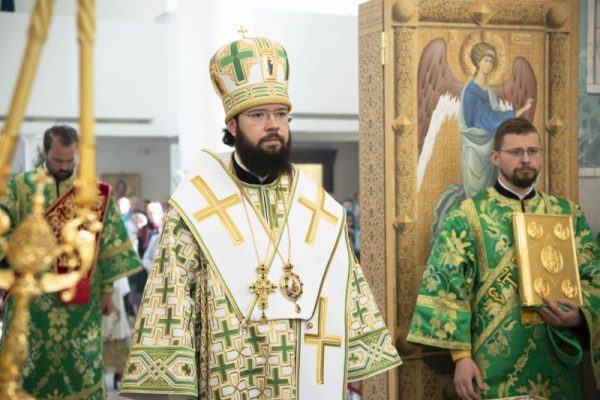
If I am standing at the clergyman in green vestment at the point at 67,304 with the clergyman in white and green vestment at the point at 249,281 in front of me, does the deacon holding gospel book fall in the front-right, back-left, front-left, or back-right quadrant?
front-left

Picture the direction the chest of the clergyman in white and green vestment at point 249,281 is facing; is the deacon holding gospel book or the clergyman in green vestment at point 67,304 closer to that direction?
the deacon holding gospel book

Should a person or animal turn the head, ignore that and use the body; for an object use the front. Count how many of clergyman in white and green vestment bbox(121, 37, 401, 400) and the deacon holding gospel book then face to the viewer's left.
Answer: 0

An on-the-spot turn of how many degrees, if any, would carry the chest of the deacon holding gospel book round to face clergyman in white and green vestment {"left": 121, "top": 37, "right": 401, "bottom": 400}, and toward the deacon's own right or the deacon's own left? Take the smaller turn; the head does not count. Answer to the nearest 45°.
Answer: approximately 90° to the deacon's own right

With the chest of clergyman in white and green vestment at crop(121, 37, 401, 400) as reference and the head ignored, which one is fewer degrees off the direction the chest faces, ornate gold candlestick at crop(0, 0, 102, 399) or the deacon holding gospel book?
the ornate gold candlestick

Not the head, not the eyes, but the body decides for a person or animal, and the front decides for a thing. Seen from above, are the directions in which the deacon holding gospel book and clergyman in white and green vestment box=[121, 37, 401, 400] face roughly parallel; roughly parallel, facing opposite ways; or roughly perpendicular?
roughly parallel

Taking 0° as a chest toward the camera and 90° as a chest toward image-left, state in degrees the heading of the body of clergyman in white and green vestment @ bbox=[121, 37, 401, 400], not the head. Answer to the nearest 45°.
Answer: approximately 315°

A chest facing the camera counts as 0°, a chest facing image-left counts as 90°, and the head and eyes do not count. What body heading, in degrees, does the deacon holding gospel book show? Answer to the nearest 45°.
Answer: approximately 315°

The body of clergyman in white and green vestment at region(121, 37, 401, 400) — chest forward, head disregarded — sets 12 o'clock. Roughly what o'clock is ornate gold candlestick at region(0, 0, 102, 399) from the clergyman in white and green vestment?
The ornate gold candlestick is roughly at 2 o'clock from the clergyman in white and green vestment.

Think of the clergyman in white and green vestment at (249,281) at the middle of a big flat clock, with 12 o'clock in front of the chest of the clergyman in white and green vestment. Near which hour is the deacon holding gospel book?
The deacon holding gospel book is roughly at 9 o'clock from the clergyman in white and green vestment.

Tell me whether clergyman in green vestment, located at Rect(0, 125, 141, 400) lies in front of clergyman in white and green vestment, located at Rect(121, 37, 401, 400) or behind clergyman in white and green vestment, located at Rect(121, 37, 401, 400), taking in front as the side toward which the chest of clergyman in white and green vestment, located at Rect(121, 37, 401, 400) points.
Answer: behind
